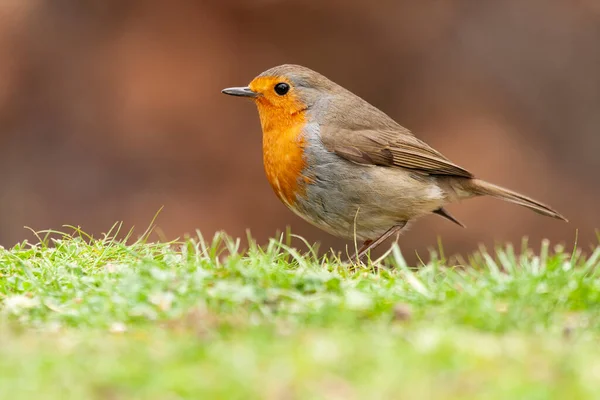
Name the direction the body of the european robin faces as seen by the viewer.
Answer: to the viewer's left
